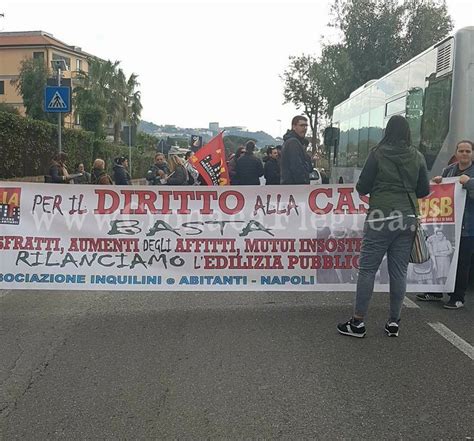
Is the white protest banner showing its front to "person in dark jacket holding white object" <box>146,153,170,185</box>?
no

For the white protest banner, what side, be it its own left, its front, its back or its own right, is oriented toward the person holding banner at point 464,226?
left

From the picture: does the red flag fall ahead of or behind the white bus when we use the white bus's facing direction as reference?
ahead

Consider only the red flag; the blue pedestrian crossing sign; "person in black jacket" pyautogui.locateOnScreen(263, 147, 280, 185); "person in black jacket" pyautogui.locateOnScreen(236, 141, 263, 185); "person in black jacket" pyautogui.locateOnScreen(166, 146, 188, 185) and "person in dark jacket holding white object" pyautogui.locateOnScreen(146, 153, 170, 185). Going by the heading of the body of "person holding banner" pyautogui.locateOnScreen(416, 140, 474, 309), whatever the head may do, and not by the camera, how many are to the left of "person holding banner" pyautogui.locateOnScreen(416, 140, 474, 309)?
0

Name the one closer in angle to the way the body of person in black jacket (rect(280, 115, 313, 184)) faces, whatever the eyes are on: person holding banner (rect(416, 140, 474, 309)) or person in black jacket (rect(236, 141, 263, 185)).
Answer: the person holding banner

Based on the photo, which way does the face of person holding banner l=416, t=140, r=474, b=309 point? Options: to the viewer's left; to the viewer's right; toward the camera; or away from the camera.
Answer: toward the camera

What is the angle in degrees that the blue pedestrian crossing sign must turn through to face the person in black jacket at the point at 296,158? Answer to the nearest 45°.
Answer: approximately 45° to its left

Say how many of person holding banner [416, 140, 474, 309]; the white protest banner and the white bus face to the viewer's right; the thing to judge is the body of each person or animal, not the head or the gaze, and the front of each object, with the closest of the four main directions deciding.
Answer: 0

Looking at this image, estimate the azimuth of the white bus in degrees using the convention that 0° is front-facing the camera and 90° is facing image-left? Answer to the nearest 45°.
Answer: approximately 135°

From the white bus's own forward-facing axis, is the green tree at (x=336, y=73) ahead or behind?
ahead

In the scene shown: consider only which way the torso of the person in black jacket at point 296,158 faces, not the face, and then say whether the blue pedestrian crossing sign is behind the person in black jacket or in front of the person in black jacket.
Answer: behind

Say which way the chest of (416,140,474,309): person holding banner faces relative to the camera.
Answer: toward the camera

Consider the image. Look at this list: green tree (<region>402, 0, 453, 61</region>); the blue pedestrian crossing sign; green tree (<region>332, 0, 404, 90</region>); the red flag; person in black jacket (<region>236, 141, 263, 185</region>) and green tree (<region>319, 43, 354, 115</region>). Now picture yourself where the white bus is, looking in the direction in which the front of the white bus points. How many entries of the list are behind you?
0
